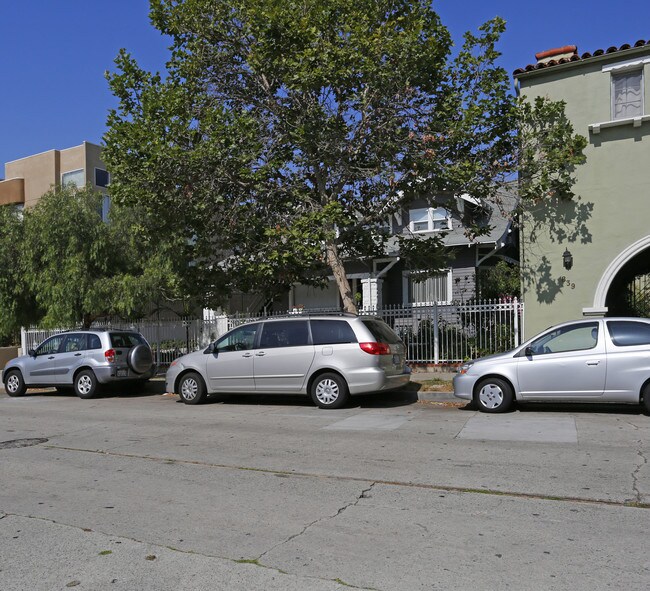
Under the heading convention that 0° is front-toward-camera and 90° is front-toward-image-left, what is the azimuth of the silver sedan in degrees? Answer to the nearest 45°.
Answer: approximately 90°

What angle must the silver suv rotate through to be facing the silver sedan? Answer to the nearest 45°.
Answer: approximately 180°

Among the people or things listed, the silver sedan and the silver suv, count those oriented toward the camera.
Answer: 0

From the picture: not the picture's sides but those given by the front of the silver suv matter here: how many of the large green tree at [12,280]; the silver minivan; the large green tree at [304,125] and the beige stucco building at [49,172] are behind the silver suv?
2

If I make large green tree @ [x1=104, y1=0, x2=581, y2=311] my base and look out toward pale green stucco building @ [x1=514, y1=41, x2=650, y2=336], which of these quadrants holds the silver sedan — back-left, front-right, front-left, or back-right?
front-right

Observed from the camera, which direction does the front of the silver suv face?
facing away from the viewer and to the left of the viewer

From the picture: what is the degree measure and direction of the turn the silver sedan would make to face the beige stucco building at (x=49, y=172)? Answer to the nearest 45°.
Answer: approximately 45° to its right

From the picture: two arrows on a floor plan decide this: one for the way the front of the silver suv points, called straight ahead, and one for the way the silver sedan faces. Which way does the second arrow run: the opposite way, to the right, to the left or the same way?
the same way

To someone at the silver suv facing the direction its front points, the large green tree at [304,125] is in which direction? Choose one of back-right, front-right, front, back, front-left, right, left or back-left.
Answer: back

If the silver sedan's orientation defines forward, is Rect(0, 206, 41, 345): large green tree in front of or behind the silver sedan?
in front

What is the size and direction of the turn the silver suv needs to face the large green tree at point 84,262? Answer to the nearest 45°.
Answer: approximately 45° to its right

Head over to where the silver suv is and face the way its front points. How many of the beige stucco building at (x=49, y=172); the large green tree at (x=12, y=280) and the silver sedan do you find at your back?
1
